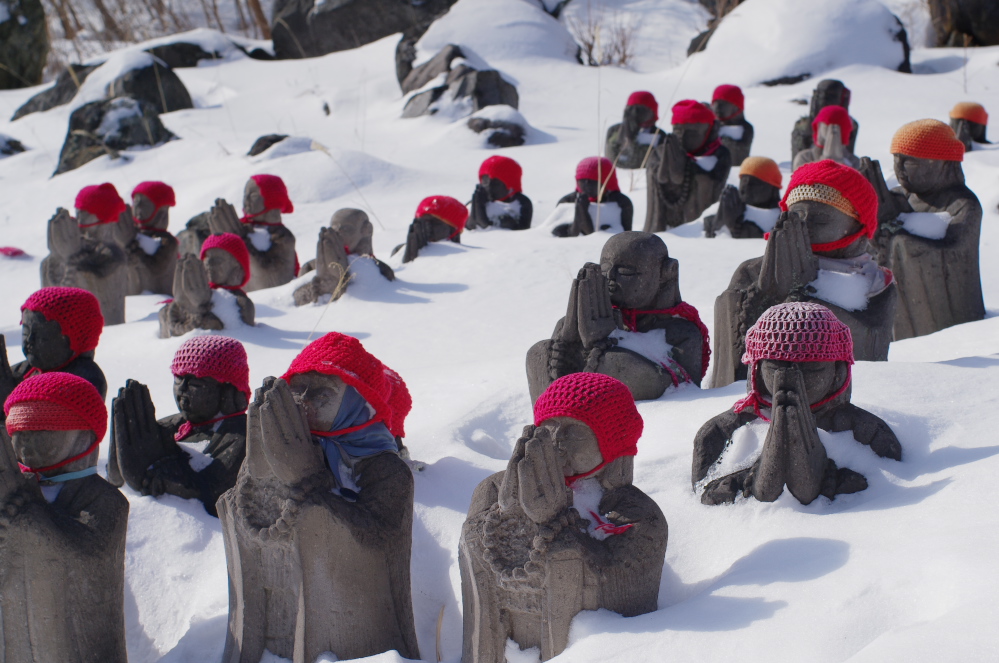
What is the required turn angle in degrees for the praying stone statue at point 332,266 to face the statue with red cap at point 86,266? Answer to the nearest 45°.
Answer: approximately 45° to its right

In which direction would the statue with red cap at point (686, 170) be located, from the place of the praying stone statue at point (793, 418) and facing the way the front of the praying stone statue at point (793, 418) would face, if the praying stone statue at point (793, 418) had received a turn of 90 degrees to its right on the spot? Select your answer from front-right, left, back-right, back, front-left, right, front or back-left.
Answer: right

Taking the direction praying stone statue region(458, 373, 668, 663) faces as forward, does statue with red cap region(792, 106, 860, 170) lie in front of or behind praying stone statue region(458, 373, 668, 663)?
behind

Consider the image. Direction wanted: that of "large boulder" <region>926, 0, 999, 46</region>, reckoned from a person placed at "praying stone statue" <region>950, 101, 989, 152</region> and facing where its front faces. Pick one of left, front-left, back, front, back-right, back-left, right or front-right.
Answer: back-right

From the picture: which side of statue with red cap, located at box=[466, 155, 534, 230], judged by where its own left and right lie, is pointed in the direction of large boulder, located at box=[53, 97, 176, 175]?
right

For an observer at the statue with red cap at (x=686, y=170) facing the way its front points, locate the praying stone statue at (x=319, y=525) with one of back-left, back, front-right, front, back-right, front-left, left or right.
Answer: front-left

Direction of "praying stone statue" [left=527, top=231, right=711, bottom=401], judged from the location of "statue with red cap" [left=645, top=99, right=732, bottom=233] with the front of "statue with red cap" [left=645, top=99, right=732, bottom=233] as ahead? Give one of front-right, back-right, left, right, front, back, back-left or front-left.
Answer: front-left

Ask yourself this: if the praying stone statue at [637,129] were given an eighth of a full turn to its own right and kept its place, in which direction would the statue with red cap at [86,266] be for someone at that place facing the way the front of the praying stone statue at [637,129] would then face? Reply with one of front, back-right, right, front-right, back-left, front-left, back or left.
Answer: front-left

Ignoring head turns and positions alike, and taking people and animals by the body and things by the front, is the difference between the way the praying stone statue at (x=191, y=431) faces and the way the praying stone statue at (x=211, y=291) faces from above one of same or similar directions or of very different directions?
same or similar directions

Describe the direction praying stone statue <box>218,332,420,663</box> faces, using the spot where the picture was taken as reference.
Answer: facing the viewer and to the left of the viewer

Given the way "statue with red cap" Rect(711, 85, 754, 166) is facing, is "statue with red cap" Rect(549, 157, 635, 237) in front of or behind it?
in front

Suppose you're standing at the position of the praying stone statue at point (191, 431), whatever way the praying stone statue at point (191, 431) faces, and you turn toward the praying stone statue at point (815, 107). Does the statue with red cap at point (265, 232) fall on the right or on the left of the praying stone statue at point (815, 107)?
left

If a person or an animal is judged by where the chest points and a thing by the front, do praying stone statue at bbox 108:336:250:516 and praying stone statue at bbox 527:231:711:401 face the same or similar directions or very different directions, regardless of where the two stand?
same or similar directions

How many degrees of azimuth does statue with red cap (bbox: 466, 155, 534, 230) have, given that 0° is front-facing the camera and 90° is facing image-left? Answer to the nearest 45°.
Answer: approximately 45°

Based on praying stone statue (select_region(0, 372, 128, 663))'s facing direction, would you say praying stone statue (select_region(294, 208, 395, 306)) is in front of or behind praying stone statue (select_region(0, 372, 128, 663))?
behind

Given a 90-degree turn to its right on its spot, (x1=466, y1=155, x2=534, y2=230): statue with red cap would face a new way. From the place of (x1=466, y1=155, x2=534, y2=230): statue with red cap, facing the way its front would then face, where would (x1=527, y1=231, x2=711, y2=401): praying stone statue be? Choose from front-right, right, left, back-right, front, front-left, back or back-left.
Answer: back-left

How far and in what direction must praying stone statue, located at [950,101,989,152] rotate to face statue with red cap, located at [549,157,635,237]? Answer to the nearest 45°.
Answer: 0° — it already faces it
